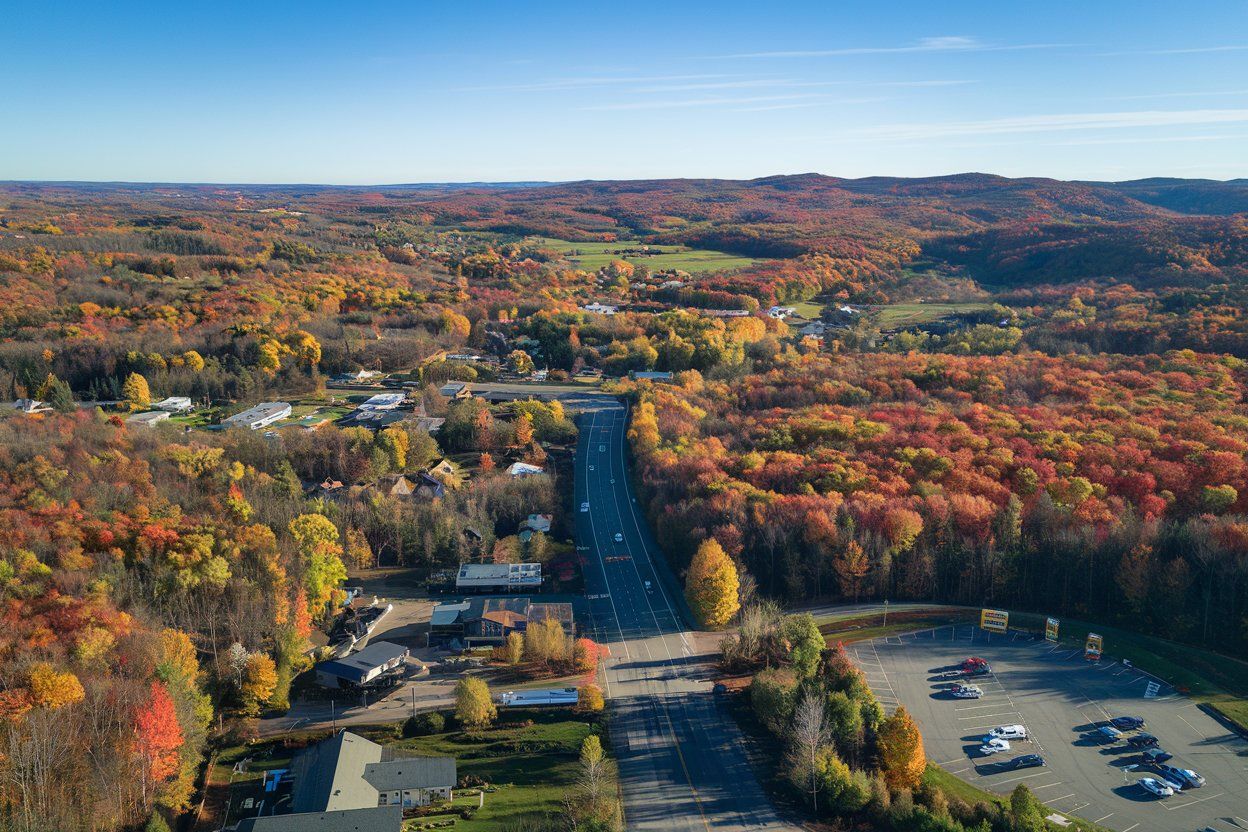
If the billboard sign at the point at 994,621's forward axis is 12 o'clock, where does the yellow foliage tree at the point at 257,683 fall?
The yellow foliage tree is roughly at 2 o'clock from the billboard sign.

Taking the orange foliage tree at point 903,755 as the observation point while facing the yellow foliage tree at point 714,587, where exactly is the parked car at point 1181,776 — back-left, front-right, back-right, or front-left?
back-right

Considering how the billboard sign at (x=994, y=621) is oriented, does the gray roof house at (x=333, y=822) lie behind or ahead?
ahead

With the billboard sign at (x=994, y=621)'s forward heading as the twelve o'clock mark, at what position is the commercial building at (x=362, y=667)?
The commercial building is roughly at 2 o'clock from the billboard sign.

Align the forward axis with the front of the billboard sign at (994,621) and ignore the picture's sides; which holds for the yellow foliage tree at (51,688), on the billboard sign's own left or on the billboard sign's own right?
on the billboard sign's own right

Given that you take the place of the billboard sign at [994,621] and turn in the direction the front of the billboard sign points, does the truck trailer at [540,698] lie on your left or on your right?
on your right

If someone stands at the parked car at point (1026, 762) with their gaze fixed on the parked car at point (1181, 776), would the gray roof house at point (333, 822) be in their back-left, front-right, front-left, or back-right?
back-right

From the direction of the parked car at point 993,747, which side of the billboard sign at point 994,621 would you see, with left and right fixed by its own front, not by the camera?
front

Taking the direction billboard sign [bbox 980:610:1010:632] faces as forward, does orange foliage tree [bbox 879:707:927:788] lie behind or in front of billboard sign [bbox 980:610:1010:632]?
in front

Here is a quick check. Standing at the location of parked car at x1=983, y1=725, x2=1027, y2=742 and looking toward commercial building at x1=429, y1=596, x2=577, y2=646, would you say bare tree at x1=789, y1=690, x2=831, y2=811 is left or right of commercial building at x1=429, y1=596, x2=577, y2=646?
left

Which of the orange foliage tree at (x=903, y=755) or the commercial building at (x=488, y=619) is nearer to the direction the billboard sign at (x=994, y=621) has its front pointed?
the orange foliage tree

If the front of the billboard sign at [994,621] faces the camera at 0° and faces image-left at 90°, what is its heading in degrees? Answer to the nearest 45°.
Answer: approximately 0°

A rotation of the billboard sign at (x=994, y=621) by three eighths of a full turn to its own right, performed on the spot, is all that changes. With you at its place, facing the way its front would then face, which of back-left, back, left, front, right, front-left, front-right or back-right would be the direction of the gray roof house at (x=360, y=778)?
left

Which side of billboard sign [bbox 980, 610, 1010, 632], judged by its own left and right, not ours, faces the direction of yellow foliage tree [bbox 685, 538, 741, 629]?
right

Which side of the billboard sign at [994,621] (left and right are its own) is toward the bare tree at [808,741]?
front

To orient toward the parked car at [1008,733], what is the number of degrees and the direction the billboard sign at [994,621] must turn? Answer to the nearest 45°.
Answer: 0° — it already faces it
